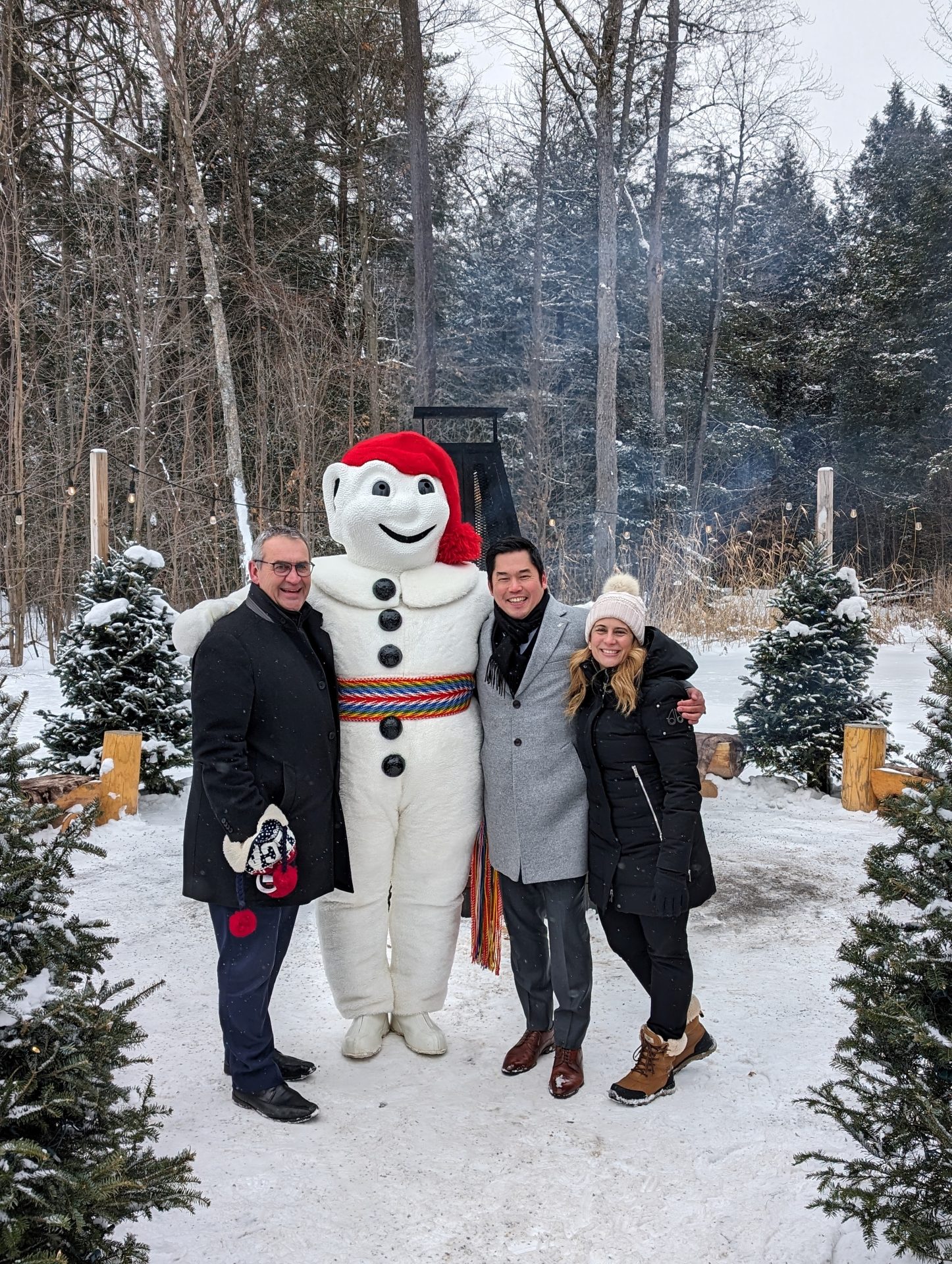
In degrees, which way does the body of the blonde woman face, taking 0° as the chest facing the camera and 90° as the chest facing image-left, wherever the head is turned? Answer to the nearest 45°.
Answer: approximately 45°

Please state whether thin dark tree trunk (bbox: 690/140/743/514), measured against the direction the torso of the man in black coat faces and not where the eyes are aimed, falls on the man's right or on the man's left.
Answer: on the man's left

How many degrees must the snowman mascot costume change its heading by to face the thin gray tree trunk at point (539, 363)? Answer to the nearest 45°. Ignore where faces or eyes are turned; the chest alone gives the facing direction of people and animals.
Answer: approximately 180°

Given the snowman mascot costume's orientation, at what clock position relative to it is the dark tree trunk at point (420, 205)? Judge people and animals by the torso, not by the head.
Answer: The dark tree trunk is roughly at 6 o'clock from the snowman mascot costume.

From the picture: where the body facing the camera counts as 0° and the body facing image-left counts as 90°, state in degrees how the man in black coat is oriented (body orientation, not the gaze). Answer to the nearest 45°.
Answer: approximately 315°

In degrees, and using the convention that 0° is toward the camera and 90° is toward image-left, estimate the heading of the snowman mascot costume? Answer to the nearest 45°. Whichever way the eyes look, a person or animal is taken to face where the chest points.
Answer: approximately 0°

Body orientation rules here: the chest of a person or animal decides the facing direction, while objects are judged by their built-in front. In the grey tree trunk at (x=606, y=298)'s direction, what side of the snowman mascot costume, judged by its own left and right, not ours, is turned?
back
